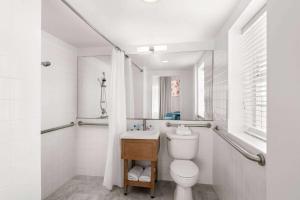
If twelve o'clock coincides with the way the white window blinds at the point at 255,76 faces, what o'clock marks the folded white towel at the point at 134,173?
The folded white towel is roughly at 12 o'clock from the white window blinds.

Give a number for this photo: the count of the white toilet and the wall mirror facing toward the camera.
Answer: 2

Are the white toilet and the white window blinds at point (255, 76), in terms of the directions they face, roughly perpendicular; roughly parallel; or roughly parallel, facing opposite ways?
roughly perpendicular

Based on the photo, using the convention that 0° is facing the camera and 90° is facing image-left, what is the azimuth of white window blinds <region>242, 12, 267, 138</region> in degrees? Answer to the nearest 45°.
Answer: approximately 90°

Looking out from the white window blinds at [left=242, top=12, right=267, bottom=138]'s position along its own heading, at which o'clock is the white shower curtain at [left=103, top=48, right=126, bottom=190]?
The white shower curtain is roughly at 12 o'clock from the white window blinds.

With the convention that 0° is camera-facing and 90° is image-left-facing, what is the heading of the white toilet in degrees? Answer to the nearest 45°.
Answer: approximately 0°

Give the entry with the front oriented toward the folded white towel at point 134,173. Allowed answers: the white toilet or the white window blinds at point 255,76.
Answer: the white window blinds

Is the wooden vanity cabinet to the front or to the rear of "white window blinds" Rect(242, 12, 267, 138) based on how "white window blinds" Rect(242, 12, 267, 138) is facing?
to the front
